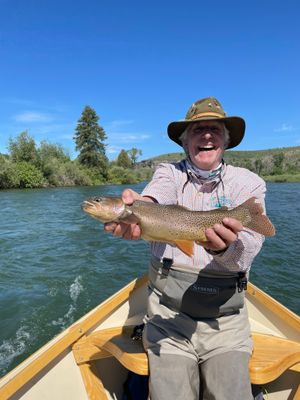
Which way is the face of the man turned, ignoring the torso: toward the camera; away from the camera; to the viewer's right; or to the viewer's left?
toward the camera

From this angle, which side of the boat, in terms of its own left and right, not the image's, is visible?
back

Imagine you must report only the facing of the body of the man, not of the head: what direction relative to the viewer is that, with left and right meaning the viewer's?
facing the viewer
